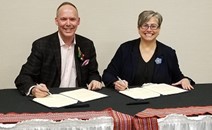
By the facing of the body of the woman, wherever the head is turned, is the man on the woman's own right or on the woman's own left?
on the woman's own right

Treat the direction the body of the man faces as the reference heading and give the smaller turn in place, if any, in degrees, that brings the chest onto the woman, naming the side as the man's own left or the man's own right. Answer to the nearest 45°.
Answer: approximately 90° to the man's own left

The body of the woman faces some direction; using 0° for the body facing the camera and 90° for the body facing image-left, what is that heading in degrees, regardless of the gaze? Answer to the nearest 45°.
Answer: approximately 0°

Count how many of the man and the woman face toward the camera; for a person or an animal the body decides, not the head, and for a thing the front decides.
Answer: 2

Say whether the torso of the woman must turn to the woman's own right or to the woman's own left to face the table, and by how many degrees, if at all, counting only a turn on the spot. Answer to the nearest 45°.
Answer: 0° — they already face it

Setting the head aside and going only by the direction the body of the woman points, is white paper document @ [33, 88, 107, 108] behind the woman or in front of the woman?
in front
